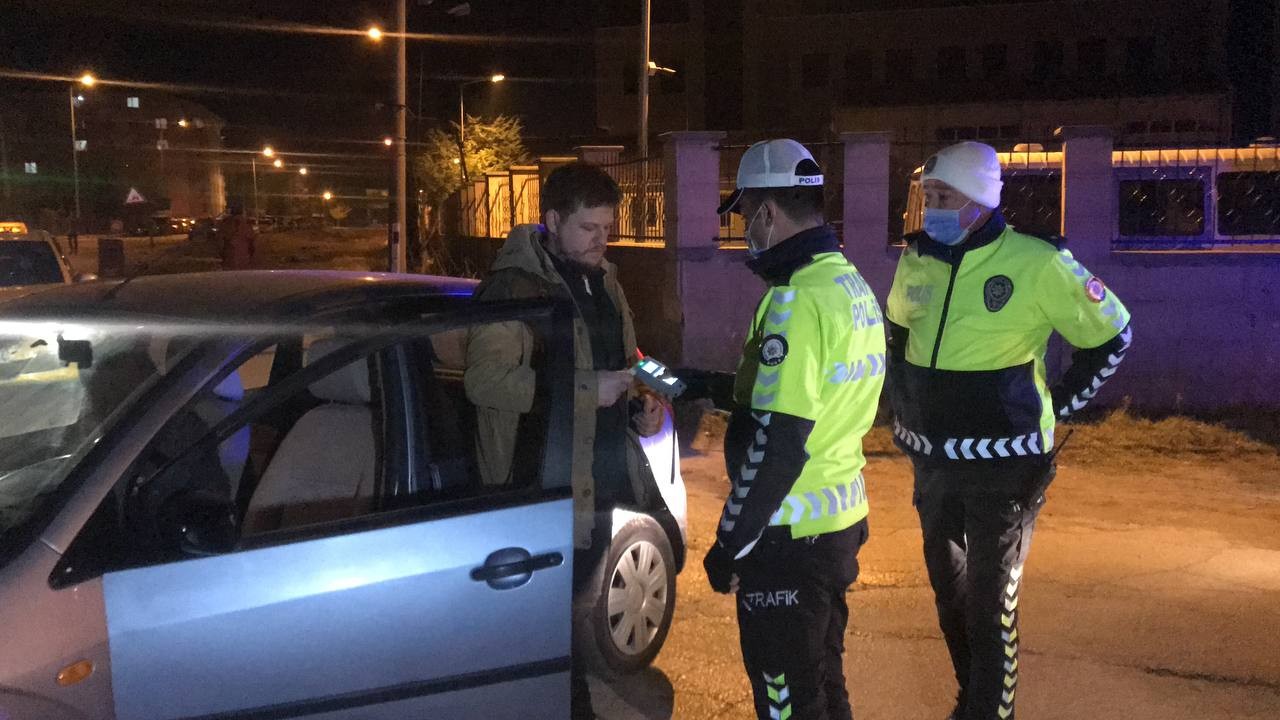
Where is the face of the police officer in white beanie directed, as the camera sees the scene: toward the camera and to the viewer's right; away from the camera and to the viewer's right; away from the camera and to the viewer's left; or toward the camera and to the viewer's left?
toward the camera and to the viewer's left

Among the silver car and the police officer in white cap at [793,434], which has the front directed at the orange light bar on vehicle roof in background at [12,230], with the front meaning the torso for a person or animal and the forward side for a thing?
the police officer in white cap

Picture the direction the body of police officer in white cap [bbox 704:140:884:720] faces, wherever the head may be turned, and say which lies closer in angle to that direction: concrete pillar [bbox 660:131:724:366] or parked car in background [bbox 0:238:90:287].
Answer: the parked car in background

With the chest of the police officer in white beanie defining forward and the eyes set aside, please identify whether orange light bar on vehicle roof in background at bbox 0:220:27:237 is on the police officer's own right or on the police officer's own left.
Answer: on the police officer's own right

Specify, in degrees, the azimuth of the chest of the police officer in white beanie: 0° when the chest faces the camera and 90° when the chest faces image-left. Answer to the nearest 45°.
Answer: approximately 45°

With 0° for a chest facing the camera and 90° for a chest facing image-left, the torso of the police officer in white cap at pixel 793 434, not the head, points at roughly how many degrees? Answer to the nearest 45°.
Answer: approximately 135°

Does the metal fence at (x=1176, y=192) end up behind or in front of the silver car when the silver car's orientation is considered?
behind

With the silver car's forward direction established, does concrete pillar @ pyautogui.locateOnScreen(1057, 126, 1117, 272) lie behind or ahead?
behind

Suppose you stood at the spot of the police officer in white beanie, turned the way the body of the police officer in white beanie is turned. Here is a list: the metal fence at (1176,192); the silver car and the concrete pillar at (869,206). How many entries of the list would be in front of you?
1
